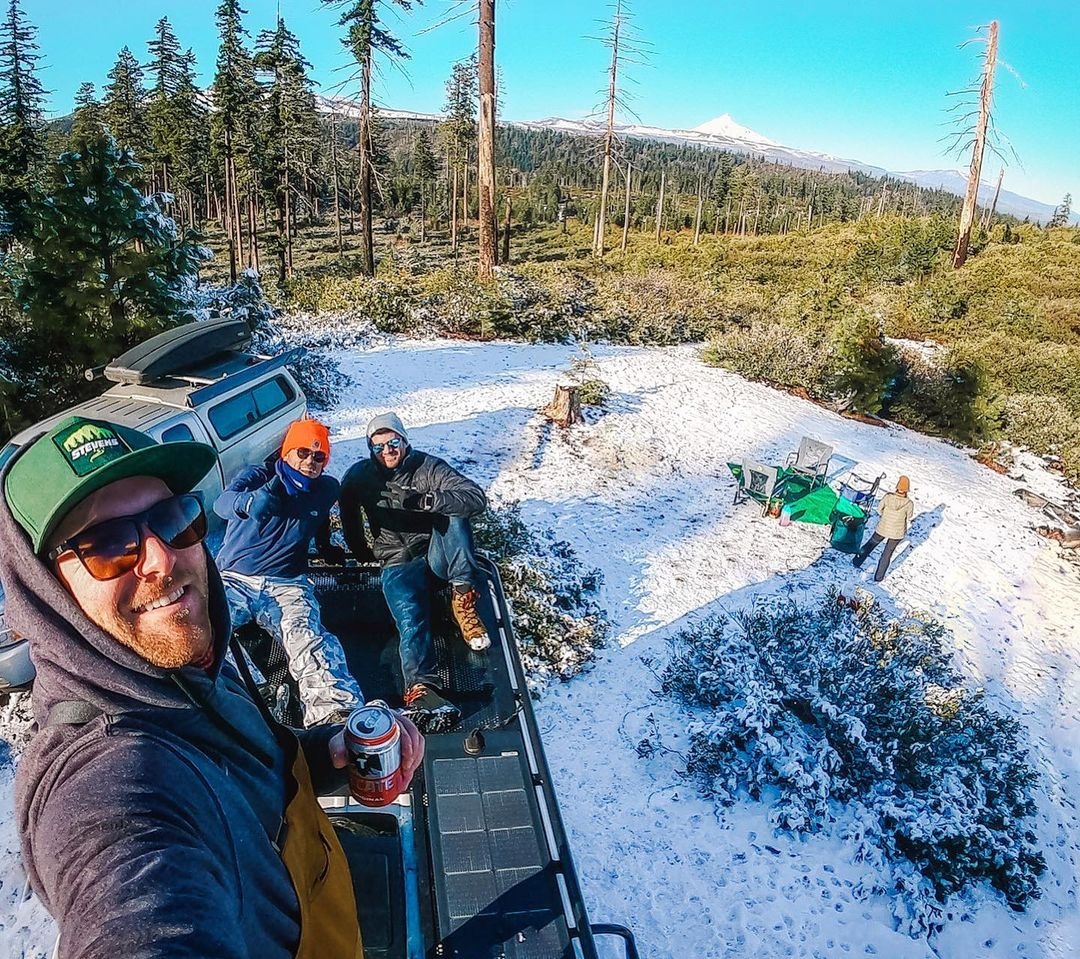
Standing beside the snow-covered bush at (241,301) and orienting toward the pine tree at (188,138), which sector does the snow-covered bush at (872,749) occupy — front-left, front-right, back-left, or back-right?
back-right

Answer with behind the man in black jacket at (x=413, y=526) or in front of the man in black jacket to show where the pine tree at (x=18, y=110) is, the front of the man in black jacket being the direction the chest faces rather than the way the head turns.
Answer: behind

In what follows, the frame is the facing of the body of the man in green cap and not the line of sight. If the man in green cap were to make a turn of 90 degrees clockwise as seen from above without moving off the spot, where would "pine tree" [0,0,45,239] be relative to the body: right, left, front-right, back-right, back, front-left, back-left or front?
back-right

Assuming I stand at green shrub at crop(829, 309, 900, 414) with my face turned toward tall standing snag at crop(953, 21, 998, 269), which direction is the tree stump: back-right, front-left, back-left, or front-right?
back-left

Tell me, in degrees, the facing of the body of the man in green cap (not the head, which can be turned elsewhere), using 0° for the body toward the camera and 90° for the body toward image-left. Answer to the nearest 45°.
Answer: approximately 315°

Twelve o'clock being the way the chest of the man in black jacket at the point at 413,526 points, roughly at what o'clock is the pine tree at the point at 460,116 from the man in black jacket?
The pine tree is roughly at 6 o'clock from the man in black jacket.

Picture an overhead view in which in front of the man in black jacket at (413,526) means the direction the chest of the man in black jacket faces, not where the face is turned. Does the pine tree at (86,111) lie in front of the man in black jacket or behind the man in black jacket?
behind

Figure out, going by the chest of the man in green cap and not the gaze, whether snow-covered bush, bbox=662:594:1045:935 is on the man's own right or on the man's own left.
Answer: on the man's own left

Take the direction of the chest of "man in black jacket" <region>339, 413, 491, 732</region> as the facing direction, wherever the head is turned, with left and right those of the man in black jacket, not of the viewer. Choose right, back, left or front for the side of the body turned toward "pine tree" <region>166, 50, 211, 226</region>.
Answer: back

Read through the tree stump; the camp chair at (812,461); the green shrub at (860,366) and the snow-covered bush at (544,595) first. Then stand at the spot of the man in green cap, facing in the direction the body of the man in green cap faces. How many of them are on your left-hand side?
4

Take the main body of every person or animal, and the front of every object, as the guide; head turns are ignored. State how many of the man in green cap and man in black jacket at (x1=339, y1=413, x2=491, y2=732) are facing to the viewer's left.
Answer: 0
